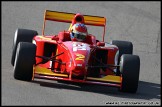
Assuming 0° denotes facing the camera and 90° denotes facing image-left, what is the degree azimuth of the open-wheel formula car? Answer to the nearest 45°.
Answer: approximately 0°
